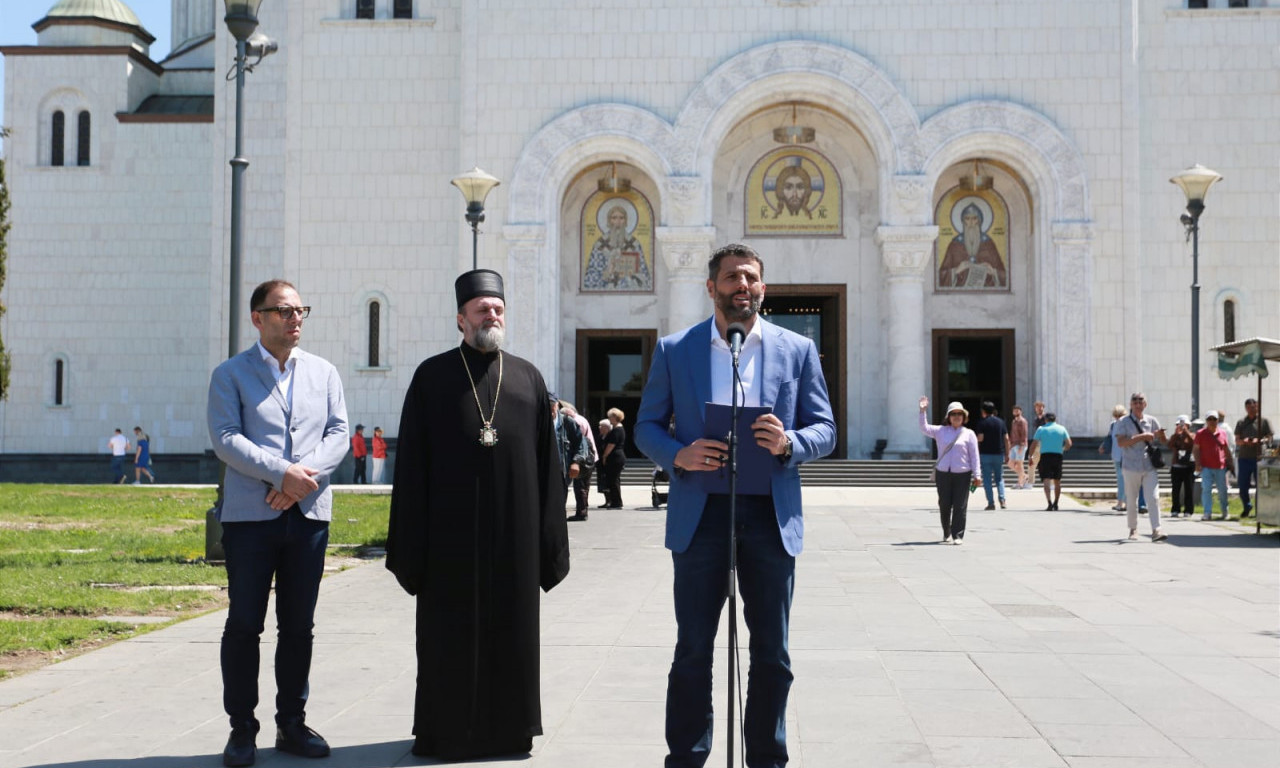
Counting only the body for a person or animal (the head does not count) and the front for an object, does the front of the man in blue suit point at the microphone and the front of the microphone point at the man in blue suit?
yes

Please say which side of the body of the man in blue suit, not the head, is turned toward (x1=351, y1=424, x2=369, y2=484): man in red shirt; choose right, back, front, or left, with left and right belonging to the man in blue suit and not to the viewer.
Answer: back

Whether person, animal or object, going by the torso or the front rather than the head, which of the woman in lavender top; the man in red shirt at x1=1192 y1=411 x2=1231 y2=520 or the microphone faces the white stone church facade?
the microphone

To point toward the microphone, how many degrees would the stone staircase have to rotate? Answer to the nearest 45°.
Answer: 0° — it already faces it

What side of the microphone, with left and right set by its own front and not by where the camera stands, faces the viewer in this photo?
back

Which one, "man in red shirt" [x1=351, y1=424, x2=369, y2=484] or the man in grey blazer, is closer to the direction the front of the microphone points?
the man in red shirt

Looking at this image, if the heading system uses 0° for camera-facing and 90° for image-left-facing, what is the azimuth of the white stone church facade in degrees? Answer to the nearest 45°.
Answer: approximately 0°

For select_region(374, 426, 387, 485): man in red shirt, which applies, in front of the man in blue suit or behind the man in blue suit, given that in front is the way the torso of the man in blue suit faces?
behind

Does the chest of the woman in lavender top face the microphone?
yes

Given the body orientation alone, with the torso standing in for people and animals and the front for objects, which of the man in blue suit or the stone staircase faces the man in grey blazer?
the stone staircase
